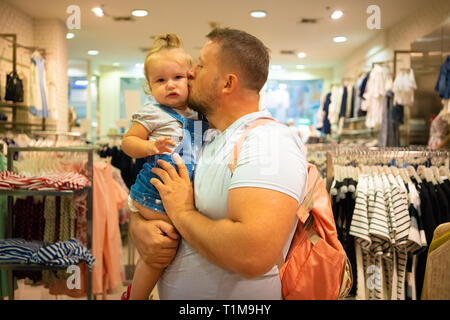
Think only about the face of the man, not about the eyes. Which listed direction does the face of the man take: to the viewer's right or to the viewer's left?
to the viewer's left

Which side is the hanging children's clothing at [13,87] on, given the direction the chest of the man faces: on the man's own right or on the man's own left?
on the man's own right

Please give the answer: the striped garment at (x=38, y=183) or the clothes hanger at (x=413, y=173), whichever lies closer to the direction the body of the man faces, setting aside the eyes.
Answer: the striped garment

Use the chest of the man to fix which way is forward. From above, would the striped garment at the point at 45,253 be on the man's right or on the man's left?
on the man's right
